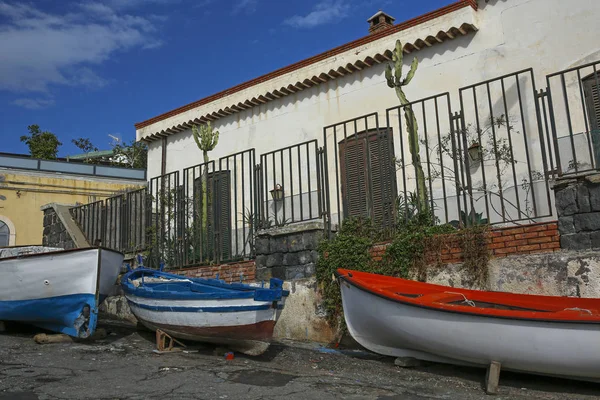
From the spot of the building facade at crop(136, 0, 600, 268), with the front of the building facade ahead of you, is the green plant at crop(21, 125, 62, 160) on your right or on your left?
on your right

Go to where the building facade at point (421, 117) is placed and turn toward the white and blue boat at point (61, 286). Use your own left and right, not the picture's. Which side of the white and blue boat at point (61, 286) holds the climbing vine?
left

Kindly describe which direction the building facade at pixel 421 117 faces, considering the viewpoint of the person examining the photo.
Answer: facing the viewer and to the left of the viewer

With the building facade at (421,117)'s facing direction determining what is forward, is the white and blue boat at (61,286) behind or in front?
in front

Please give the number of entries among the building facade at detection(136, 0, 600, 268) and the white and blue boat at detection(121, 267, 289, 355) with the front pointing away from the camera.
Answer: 0

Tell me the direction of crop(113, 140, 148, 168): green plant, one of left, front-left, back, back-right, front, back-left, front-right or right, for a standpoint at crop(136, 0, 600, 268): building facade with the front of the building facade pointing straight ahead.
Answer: right

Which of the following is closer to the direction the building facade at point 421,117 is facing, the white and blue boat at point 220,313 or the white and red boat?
the white and blue boat
